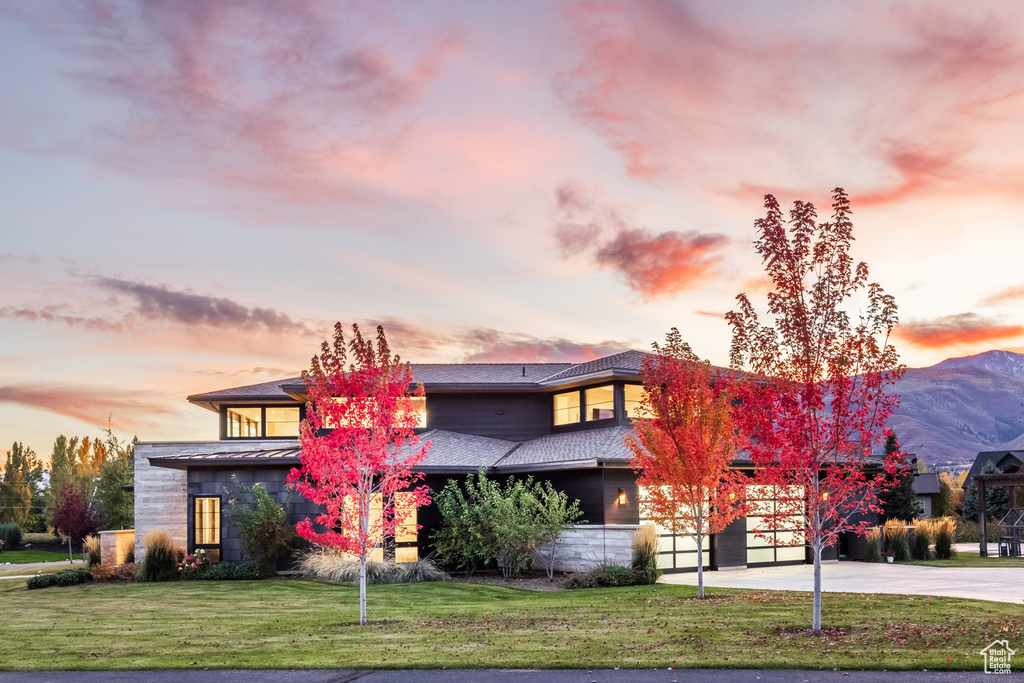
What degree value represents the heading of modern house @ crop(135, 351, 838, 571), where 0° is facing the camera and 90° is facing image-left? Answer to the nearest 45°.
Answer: approximately 0°

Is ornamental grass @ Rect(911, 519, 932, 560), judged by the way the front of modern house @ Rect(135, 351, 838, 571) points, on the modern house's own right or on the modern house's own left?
on the modern house's own left

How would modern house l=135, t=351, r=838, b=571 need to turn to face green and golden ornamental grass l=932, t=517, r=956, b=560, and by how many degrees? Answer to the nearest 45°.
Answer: approximately 90° to its left

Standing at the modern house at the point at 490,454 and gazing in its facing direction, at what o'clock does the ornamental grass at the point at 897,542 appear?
The ornamental grass is roughly at 9 o'clock from the modern house.

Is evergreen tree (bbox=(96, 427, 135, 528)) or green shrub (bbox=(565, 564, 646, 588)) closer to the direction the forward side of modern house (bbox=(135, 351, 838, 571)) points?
the green shrub

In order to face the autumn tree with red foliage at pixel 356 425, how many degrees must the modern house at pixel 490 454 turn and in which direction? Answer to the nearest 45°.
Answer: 0° — it already faces it

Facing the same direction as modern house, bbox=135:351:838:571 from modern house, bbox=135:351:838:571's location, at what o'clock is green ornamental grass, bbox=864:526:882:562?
The green ornamental grass is roughly at 9 o'clock from the modern house.

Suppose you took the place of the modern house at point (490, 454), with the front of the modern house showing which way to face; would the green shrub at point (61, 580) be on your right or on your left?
on your right

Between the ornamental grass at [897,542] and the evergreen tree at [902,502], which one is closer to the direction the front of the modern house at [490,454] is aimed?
the ornamental grass
